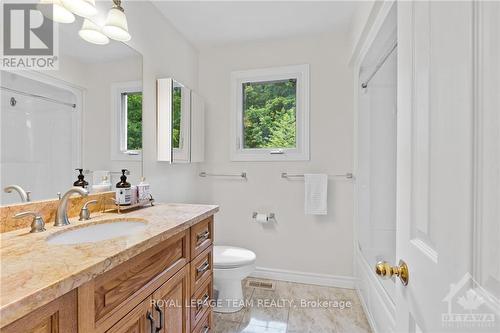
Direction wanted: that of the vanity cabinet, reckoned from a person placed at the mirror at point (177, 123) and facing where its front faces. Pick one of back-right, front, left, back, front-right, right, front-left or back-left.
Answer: front-right

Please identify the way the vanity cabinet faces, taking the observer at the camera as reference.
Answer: facing the viewer and to the right of the viewer

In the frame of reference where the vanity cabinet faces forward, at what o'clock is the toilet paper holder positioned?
The toilet paper holder is roughly at 9 o'clock from the vanity cabinet.

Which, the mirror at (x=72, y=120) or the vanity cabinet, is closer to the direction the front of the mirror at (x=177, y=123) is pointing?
the vanity cabinet
